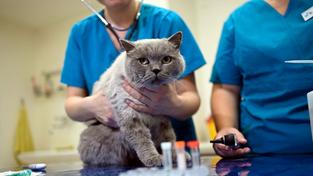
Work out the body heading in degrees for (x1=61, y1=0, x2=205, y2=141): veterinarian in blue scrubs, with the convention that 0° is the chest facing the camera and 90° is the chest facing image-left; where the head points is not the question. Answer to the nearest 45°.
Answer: approximately 0°

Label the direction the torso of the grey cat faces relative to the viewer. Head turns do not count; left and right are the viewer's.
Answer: facing the viewer and to the right of the viewer
